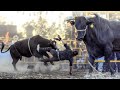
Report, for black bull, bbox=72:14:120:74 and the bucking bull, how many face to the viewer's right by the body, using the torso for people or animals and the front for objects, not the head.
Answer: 1

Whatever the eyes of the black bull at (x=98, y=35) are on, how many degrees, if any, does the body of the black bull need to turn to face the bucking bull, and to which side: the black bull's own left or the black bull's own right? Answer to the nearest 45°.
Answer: approximately 45° to the black bull's own right

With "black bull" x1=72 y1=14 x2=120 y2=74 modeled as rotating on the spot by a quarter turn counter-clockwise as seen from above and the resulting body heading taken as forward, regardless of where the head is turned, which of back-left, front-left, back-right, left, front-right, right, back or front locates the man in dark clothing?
back-right

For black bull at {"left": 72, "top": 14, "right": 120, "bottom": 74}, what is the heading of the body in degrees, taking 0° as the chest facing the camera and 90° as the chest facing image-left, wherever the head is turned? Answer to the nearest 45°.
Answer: approximately 45°

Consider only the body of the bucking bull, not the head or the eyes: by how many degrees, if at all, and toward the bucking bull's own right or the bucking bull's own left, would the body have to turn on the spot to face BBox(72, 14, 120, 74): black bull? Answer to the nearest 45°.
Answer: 0° — it already faces it

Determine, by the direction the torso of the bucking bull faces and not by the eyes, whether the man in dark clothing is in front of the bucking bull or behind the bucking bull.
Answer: in front

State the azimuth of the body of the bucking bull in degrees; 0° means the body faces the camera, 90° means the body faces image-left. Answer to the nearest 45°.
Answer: approximately 270°
